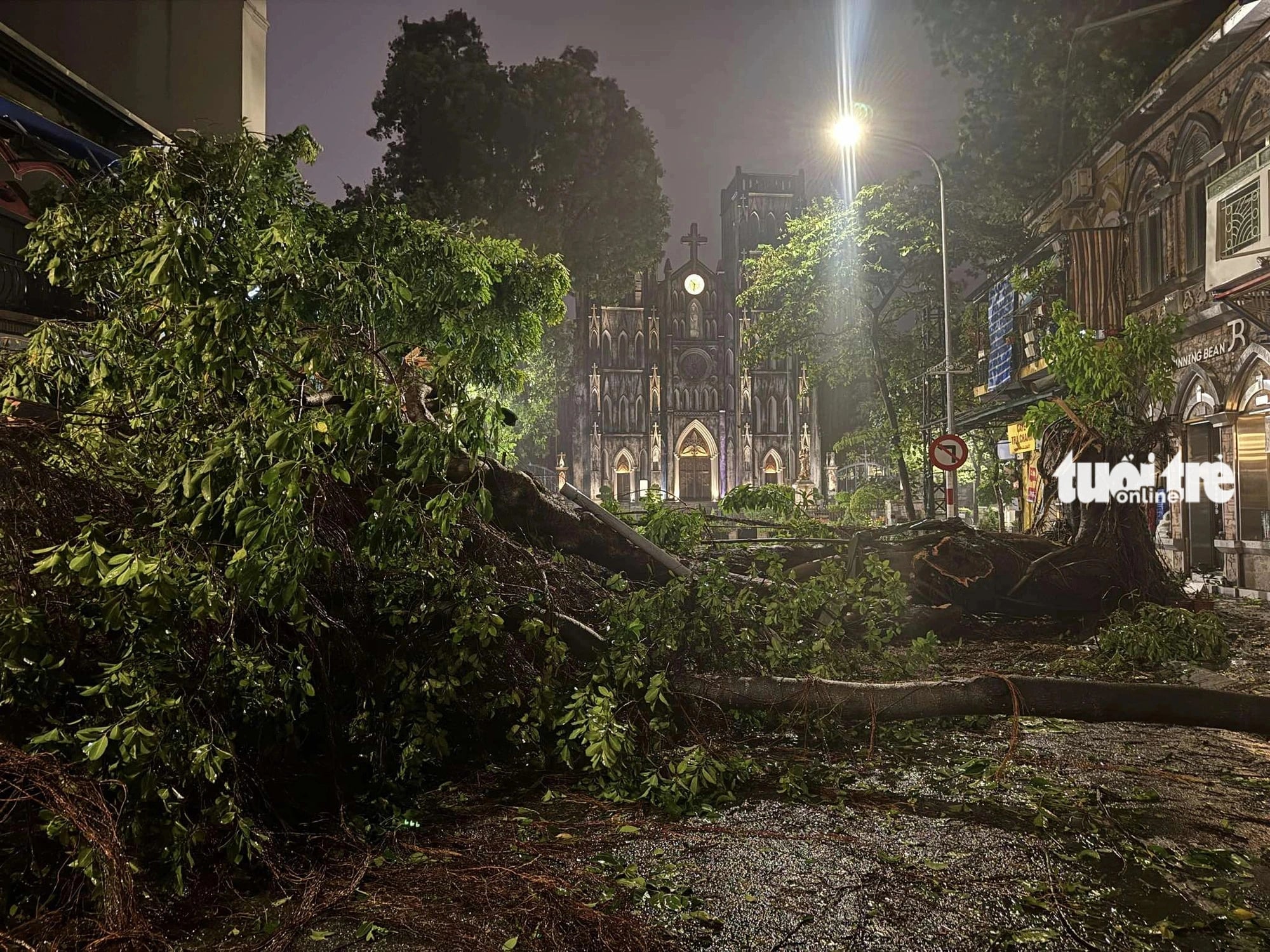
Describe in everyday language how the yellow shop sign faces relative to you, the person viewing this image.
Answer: facing the viewer

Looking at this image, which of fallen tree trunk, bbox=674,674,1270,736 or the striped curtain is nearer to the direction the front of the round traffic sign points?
the fallen tree trunk

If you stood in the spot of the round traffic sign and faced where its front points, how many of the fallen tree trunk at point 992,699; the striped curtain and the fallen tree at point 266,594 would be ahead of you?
2

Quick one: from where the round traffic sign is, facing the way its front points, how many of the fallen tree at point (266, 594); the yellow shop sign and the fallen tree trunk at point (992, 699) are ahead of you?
2

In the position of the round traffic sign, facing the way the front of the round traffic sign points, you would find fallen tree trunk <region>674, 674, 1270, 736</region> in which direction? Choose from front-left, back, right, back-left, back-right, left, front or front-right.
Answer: front

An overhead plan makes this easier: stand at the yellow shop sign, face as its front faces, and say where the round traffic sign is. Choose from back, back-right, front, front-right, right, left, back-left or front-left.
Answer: front

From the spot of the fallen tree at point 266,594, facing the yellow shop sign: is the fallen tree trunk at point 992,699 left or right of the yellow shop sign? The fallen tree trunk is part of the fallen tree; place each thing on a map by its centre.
right

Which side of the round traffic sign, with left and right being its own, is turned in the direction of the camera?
front

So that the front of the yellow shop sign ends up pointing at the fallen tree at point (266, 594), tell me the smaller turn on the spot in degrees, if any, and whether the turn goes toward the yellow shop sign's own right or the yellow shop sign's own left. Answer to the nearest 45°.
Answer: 0° — it already faces it

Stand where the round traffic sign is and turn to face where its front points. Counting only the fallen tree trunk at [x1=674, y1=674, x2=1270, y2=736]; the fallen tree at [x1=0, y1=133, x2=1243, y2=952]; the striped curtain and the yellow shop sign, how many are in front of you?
2

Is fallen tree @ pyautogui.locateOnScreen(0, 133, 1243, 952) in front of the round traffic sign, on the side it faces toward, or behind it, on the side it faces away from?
in front
